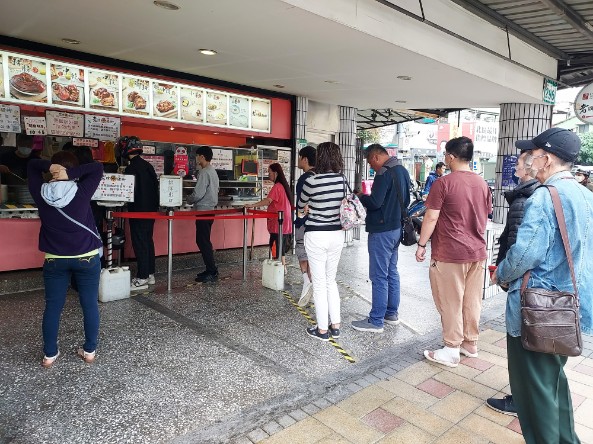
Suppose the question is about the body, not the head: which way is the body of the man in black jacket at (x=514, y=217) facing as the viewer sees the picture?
to the viewer's left

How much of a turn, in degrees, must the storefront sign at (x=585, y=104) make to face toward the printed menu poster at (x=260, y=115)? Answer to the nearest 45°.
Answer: approximately 45° to its right

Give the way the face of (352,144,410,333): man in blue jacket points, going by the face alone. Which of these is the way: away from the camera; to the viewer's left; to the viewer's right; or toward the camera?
to the viewer's left

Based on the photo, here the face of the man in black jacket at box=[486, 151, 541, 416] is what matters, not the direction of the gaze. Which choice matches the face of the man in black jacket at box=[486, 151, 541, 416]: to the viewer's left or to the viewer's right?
to the viewer's left

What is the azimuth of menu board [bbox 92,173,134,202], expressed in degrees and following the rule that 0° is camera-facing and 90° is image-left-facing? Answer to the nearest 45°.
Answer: approximately 0°

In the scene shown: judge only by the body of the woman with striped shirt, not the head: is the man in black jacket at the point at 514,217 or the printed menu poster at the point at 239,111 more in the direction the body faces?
the printed menu poster

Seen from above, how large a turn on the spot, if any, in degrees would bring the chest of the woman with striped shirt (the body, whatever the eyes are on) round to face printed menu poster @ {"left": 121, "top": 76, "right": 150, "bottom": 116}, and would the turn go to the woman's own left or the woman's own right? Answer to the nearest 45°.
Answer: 0° — they already face it

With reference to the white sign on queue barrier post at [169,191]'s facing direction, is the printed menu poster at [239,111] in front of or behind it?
behind

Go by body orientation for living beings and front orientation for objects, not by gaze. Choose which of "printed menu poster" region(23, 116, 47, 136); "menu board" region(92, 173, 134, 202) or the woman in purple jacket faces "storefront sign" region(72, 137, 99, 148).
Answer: the woman in purple jacket
